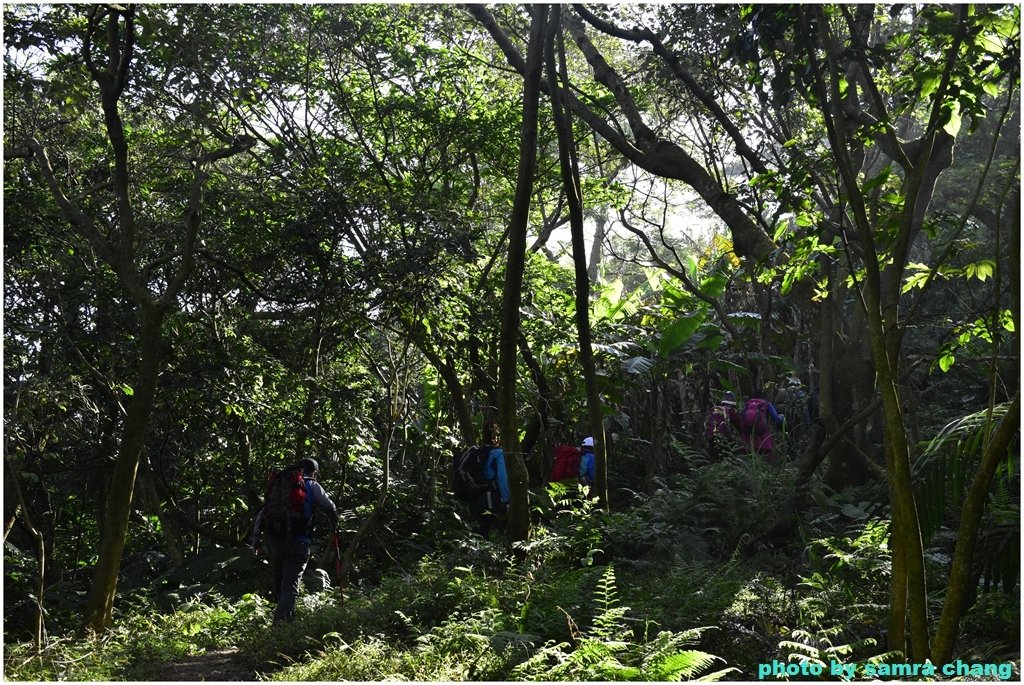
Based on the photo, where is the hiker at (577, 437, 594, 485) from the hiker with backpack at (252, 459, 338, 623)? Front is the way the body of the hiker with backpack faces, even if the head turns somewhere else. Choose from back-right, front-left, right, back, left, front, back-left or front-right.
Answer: front

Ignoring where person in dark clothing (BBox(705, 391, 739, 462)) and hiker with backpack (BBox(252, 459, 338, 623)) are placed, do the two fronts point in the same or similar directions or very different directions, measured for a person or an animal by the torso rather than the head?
same or similar directions

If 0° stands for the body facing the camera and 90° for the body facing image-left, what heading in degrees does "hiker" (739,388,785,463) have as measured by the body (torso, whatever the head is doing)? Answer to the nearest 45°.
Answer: approximately 225°

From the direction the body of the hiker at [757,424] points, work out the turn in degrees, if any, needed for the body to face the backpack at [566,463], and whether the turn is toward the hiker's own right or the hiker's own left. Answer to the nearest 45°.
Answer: approximately 135° to the hiker's own left

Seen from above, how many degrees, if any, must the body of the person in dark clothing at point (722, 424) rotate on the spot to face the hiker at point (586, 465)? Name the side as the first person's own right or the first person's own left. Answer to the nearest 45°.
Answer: approximately 180°

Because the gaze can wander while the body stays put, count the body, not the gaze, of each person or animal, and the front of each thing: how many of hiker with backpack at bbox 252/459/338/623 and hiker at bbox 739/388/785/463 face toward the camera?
0

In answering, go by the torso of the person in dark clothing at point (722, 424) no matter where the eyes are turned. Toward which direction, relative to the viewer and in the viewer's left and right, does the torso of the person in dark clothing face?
facing away from the viewer and to the right of the viewer

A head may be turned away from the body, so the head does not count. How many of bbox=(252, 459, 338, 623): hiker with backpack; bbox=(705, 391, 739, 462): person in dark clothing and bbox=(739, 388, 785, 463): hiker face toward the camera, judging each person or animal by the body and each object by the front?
0

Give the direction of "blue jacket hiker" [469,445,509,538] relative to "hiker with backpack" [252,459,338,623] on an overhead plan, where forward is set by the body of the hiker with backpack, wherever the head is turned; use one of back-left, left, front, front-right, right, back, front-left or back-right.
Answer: front

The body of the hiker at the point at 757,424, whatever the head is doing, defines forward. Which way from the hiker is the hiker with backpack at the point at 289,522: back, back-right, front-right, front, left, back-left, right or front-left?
back

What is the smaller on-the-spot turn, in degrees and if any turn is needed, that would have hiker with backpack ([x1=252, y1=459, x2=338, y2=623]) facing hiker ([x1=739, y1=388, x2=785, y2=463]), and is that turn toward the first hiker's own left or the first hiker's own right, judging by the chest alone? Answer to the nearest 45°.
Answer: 0° — they already face them

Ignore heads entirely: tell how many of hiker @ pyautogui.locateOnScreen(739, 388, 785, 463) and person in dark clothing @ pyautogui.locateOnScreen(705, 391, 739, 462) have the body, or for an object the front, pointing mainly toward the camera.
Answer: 0

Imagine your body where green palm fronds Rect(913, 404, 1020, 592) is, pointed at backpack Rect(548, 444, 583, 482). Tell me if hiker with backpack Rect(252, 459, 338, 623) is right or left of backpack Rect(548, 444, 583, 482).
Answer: left

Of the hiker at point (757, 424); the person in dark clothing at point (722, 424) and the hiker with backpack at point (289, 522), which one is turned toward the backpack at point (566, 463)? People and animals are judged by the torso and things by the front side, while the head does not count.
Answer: the hiker with backpack

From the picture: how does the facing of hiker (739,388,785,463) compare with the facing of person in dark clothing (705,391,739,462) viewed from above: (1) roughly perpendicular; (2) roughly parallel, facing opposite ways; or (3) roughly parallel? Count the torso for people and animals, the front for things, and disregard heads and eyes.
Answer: roughly parallel
